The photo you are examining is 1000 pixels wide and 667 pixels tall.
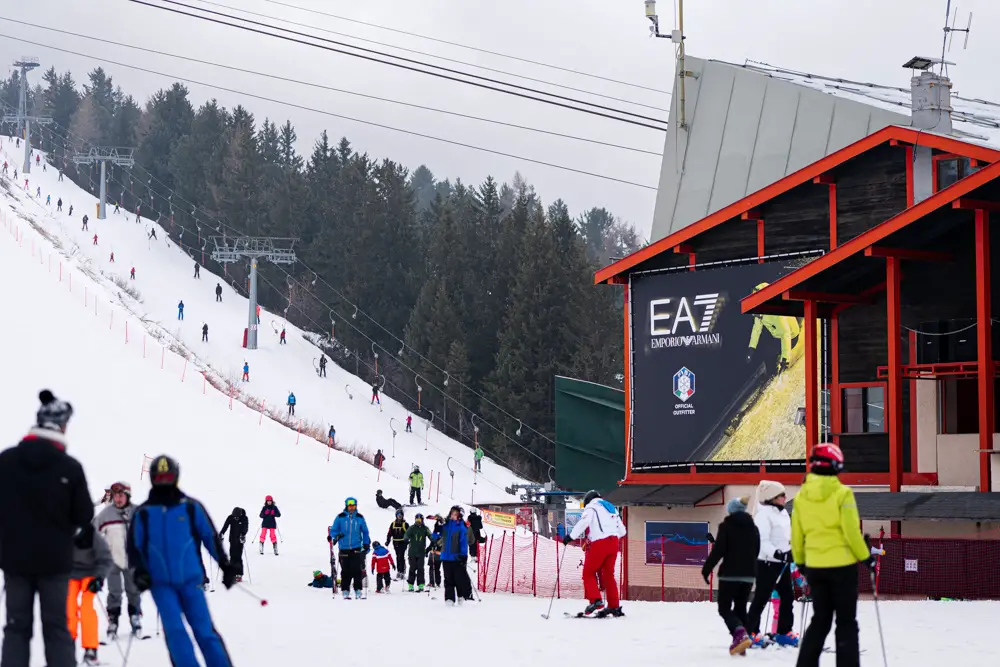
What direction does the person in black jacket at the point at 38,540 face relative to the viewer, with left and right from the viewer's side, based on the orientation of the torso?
facing away from the viewer

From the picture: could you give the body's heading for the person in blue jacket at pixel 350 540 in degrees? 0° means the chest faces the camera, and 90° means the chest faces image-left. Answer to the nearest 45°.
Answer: approximately 0°

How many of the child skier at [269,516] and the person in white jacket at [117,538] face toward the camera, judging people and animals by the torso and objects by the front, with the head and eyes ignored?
2

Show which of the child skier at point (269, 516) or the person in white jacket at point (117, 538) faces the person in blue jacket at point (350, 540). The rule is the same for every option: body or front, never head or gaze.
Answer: the child skier

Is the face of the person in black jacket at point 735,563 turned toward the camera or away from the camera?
away from the camera

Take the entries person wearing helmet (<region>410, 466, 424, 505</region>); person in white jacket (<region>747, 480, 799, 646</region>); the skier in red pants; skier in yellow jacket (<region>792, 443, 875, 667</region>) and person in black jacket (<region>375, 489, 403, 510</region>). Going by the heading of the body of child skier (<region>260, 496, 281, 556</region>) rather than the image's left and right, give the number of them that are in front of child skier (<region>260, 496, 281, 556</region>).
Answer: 3

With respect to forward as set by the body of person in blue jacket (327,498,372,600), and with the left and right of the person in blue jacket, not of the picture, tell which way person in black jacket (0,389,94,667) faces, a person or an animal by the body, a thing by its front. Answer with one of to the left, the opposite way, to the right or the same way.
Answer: the opposite way

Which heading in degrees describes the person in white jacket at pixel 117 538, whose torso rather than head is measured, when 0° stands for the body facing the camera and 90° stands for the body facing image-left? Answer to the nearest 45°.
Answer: approximately 0°
